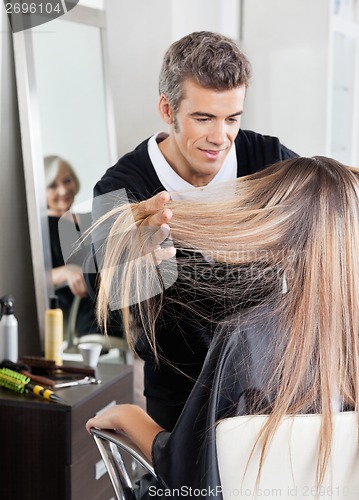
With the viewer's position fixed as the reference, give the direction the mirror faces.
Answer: facing the viewer and to the right of the viewer

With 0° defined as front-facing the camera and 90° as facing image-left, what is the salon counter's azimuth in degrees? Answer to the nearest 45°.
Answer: approximately 315°

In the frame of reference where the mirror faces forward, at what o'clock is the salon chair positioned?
The salon chair is roughly at 1 o'clock from the mirror.

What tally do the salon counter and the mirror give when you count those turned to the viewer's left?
0
